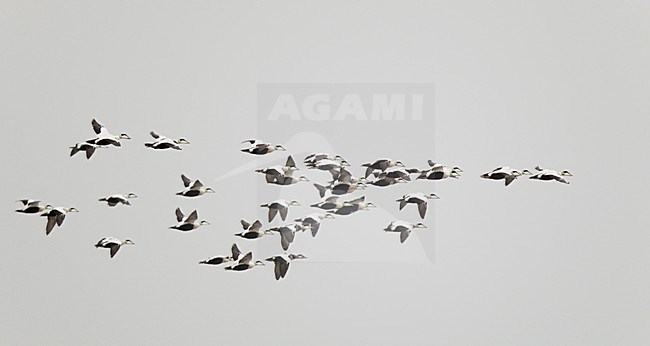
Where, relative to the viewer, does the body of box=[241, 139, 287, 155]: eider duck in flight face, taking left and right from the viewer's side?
facing to the right of the viewer

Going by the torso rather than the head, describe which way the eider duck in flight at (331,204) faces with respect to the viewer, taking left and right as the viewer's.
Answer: facing to the right of the viewer

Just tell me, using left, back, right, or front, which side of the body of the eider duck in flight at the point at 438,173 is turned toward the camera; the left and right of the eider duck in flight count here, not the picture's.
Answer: right

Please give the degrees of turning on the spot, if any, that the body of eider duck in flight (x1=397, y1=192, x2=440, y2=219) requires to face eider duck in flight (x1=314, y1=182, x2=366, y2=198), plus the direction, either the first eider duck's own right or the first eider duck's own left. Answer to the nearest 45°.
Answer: approximately 180°

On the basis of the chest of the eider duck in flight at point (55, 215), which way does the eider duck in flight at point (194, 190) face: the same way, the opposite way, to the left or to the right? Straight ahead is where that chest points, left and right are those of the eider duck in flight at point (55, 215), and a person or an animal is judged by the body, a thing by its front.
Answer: the same way

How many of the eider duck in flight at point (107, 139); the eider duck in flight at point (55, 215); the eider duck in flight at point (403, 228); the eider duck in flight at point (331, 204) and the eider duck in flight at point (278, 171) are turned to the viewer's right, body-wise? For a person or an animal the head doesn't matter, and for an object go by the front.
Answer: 5

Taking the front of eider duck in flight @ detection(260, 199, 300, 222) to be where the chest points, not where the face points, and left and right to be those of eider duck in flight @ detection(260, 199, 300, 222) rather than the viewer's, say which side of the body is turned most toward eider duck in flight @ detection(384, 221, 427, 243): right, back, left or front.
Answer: front

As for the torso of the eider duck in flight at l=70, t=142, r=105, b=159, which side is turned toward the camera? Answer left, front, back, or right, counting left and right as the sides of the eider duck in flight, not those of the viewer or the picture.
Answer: right

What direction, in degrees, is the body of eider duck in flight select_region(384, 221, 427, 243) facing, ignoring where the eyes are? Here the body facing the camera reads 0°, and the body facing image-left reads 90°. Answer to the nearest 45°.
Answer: approximately 270°

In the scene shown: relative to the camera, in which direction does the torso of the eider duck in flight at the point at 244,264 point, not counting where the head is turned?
to the viewer's right

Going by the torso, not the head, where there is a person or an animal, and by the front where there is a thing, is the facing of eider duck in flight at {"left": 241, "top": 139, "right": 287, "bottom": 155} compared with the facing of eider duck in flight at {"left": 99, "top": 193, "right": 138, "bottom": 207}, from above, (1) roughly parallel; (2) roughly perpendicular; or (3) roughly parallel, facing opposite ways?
roughly parallel

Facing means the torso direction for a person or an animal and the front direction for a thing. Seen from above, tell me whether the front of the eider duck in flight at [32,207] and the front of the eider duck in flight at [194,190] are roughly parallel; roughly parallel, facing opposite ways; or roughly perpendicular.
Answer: roughly parallel

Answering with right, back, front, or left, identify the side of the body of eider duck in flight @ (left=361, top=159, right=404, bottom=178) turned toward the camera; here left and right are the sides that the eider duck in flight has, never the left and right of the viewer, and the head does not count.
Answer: right

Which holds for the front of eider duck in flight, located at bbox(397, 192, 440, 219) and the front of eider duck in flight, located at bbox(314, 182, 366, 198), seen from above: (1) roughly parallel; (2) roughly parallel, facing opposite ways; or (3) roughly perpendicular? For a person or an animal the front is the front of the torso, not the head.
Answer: roughly parallel

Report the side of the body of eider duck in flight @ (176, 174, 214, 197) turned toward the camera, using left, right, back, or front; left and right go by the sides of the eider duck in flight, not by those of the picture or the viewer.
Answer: right

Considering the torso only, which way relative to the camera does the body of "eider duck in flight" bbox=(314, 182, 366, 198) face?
to the viewer's right
